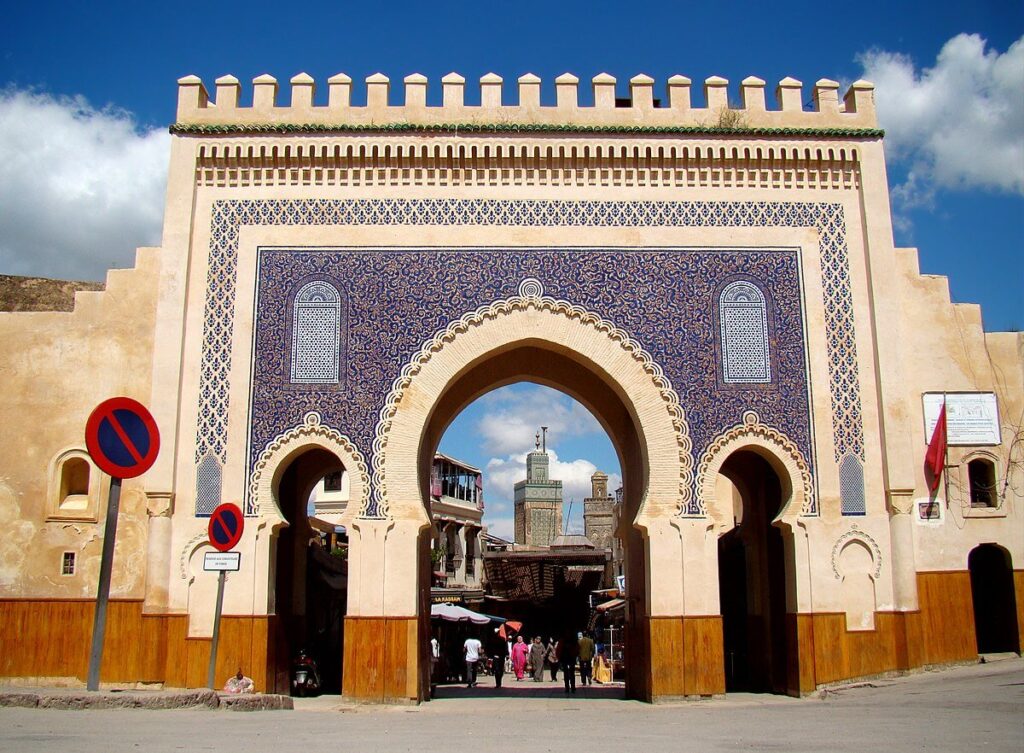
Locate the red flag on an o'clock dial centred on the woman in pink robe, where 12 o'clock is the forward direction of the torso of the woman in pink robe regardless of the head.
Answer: The red flag is roughly at 11 o'clock from the woman in pink robe.

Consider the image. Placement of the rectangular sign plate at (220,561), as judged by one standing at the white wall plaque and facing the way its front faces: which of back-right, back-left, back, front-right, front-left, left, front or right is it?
front-right

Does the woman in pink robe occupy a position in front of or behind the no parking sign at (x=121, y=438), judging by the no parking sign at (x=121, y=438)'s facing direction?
behind

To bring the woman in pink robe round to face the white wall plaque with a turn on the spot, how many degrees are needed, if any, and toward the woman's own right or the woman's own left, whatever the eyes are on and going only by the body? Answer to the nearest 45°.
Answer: approximately 45° to the woman's own left

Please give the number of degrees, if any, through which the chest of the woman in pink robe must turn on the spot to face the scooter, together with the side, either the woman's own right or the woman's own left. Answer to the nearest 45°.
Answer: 0° — they already face it

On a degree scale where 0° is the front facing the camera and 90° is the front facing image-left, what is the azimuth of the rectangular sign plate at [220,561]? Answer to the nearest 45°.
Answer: approximately 0°

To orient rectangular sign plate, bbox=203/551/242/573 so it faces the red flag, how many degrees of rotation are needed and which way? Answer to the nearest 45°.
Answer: approximately 90° to its left

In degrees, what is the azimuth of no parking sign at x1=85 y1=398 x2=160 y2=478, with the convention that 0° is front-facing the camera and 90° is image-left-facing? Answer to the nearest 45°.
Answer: approximately 0°

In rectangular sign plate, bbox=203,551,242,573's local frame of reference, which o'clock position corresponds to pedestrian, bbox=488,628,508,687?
The pedestrian is roughly at 7 o'clock from the rectangular sign plate.

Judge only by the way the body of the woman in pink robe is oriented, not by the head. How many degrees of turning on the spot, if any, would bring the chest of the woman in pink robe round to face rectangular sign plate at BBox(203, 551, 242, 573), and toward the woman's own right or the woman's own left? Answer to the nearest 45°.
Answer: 0° — they already face it

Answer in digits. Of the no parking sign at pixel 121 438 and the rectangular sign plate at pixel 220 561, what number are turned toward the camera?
2

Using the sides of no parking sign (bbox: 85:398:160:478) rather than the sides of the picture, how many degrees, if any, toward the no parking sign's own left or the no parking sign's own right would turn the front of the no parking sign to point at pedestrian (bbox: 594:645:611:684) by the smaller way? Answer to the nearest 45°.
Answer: approximately 135° to the no parking sign's own left

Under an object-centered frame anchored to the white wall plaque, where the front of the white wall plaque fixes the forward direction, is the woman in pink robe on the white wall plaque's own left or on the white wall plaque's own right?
on the white wall plaque's own right

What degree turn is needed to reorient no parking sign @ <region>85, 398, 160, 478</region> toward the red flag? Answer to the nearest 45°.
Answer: approximately 90° to its left
